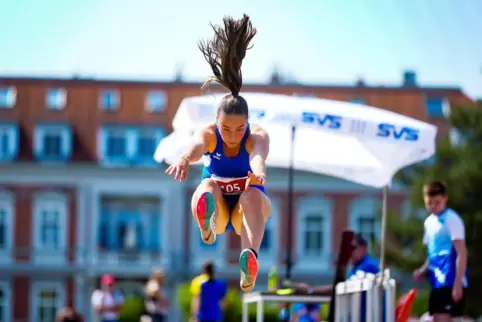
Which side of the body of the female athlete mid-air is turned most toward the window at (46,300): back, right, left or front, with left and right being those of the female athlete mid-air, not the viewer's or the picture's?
back

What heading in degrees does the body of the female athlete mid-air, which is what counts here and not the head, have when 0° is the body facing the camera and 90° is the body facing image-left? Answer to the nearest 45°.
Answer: approximately 0°

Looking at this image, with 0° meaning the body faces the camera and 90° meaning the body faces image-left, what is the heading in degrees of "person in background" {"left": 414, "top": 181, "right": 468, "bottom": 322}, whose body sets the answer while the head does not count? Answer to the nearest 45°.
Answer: approximately 45°

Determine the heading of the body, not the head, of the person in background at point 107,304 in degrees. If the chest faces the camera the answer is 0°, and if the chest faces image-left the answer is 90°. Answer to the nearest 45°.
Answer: approximately 0°

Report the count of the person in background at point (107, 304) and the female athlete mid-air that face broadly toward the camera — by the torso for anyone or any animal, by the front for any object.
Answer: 2

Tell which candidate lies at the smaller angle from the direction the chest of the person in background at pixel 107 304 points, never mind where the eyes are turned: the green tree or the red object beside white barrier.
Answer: the red object beside white barrier

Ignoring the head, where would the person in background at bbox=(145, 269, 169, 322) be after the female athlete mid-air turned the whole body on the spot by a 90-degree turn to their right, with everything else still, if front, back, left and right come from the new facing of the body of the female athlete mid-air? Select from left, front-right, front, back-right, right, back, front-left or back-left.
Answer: right
